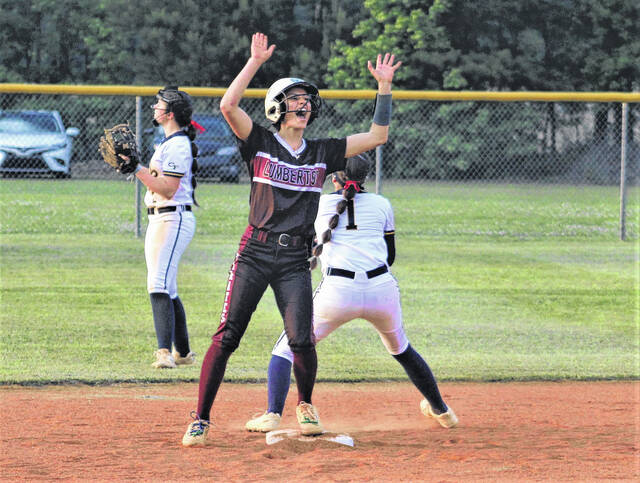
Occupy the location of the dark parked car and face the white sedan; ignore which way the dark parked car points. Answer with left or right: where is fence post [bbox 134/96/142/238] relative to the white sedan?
left

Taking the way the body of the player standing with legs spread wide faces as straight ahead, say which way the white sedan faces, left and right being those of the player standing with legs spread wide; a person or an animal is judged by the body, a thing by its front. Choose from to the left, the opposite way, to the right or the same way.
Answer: the opposite way

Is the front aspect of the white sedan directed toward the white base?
yes

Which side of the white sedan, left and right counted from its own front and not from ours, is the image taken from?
front

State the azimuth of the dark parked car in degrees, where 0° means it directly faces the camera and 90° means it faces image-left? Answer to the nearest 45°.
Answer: approximately 0°

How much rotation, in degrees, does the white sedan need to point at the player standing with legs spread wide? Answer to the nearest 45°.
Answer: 0° — it already faces them

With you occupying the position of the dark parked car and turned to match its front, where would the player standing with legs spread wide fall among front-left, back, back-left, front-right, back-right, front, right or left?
front

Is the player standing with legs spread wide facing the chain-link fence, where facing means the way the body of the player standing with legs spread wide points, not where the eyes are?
yes

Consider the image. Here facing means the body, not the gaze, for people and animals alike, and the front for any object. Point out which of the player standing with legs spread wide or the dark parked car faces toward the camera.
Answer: the dark parked car

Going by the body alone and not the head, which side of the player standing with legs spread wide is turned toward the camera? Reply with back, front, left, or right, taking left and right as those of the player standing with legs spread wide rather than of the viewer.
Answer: back

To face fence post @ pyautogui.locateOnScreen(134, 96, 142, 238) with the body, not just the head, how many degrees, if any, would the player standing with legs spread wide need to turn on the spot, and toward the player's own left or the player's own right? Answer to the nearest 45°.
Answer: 0° — they already face it

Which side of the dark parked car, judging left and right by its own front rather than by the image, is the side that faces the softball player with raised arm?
front

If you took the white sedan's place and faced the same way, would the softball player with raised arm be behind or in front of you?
in front

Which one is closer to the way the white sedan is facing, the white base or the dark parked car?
the white base
